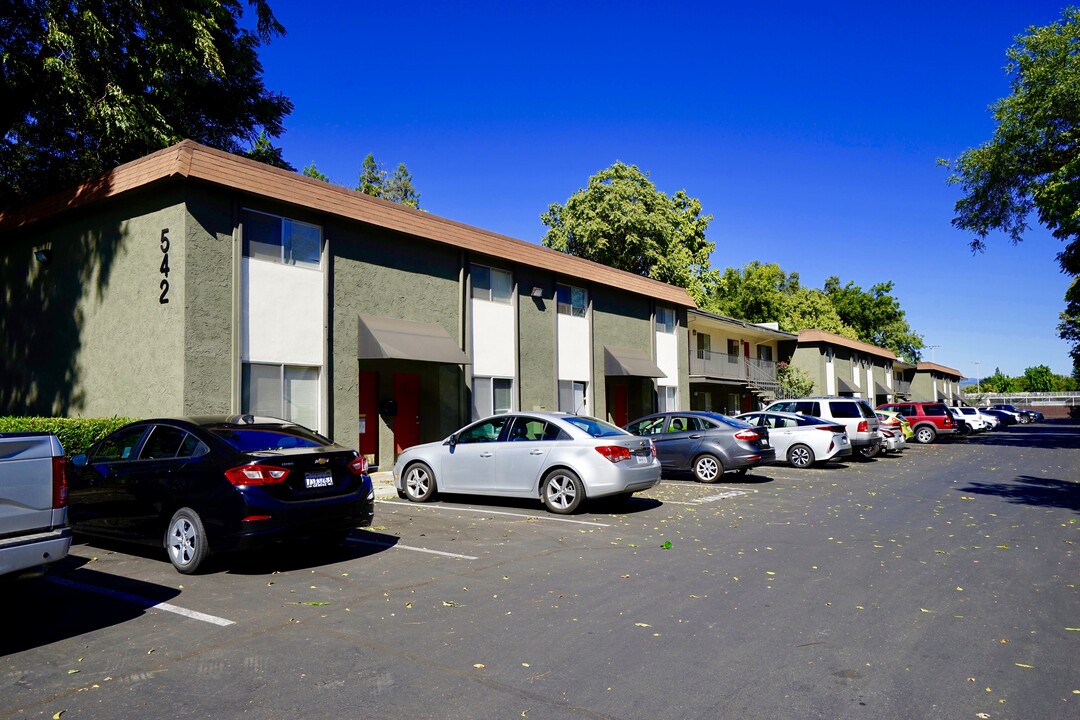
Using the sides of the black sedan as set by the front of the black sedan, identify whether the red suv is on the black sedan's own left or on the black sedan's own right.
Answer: on the black sedan's own right

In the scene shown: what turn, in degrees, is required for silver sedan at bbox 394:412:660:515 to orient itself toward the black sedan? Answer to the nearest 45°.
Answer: approximately 90° to its left

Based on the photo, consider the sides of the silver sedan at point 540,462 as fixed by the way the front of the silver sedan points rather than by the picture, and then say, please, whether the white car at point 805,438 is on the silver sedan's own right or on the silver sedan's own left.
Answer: on the silver sedan's own right

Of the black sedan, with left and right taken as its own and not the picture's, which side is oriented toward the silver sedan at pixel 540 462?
right

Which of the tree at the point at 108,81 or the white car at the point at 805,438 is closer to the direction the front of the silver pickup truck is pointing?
the tree

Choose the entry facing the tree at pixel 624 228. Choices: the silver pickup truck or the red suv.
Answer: the red suv

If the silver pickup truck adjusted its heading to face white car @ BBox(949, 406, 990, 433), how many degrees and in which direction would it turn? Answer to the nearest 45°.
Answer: approximately 135° to its right

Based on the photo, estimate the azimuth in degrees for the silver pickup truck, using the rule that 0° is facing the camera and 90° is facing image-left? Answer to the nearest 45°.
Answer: approximately 135°

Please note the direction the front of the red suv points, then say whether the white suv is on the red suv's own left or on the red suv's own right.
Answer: on the red suv's own left

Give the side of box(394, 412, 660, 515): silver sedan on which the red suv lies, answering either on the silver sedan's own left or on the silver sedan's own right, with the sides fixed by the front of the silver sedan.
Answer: on the silver sedan's own right

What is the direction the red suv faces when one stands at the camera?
facing to the left of the viewer

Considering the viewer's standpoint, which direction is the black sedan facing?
facing away from the viewer and to the left of the viewer
